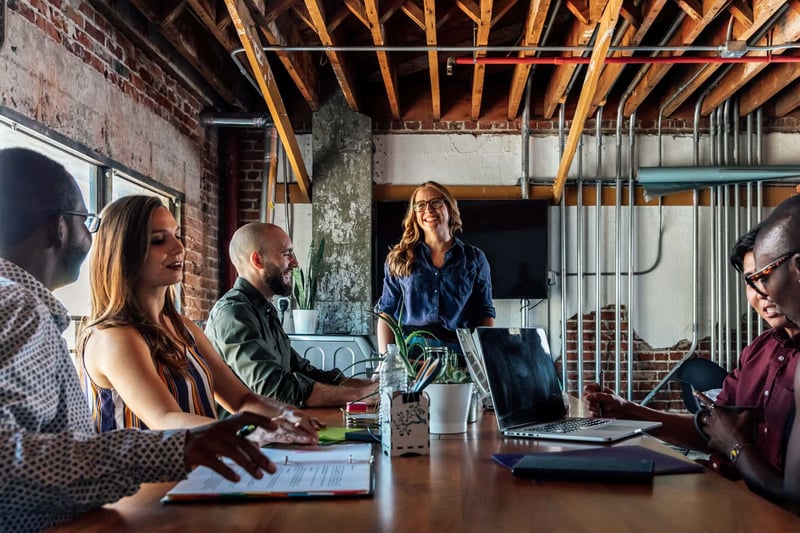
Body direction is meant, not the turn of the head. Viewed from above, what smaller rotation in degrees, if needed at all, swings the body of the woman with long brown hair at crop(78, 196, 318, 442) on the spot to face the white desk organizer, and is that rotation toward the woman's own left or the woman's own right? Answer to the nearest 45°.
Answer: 0° — they already face it

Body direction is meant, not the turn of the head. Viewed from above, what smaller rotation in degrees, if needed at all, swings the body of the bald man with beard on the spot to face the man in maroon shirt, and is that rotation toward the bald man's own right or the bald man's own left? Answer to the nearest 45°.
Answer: approximately 45° to the bald man's own right

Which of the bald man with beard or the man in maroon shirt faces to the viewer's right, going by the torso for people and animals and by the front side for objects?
the bald man with beard

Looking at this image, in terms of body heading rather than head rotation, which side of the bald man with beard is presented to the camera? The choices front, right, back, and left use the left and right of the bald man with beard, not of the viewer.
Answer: right

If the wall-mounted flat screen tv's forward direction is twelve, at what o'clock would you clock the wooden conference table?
The wooden conference table is roughly at 12 o'clock from the wall-mounted flat screen tv.

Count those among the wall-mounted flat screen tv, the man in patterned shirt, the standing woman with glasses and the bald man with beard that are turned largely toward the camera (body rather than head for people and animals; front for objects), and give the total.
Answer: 2

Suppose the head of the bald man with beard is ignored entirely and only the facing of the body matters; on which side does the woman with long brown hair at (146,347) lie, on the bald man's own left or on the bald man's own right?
on the bald man's own right

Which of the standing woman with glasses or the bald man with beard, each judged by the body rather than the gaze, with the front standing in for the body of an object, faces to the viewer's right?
the bald man with beard

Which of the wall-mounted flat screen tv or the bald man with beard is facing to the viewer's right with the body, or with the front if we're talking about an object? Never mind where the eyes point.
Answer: the bald man with beard
